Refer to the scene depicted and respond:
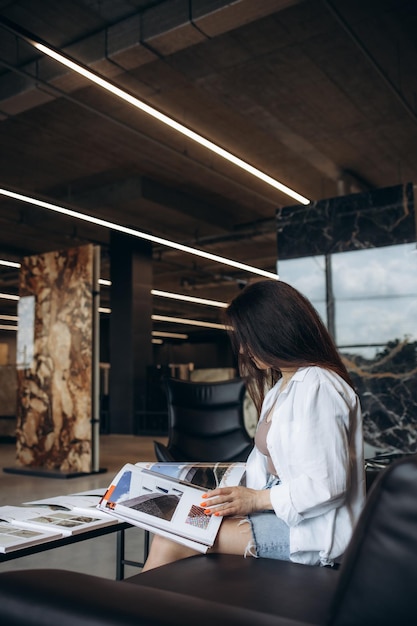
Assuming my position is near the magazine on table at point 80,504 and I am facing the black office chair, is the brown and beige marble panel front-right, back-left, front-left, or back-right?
front-left

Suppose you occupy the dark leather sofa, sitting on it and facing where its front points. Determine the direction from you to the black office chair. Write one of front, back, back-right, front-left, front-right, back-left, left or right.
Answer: right

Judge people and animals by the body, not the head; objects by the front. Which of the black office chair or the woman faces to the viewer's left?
the woman

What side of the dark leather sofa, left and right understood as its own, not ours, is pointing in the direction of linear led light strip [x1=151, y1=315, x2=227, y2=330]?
right

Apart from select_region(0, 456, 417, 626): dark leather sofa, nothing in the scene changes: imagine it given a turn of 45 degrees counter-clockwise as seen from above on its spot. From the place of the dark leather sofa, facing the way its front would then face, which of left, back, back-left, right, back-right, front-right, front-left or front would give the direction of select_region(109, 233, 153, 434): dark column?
back-right

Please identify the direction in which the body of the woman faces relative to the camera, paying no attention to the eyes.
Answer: to the viewer's left

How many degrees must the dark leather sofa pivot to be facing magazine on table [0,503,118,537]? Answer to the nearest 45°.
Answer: approximately 45° to its right

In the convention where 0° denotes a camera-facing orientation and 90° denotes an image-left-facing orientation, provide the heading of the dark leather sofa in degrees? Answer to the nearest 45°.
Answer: approximately 90°
